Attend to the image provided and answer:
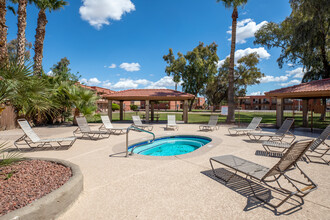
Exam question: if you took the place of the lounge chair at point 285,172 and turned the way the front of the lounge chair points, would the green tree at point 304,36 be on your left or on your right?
on your right

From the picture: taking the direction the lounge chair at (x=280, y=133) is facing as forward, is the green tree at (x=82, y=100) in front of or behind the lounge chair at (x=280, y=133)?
in front

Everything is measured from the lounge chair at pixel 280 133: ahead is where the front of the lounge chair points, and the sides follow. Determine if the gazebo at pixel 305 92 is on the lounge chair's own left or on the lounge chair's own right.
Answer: on the lounge chair's own right

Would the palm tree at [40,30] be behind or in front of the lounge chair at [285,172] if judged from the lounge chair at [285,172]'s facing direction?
in front

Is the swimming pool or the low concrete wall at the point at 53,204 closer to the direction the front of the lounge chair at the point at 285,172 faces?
the swimming pool

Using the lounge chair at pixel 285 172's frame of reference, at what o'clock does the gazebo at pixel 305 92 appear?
The gazebo is roughly at 2 o'clock from the lounge chair.

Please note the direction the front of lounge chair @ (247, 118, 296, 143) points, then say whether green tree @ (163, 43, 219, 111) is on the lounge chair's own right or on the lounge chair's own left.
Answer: on the lounge chair's own right

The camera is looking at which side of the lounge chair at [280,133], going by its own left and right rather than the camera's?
left

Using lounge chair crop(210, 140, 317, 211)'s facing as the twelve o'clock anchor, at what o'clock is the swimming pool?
The swimming pool is roughly at 12 o'clock from the lounge chair.

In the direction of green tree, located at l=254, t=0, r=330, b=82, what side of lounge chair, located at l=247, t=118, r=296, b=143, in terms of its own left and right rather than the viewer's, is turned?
right
